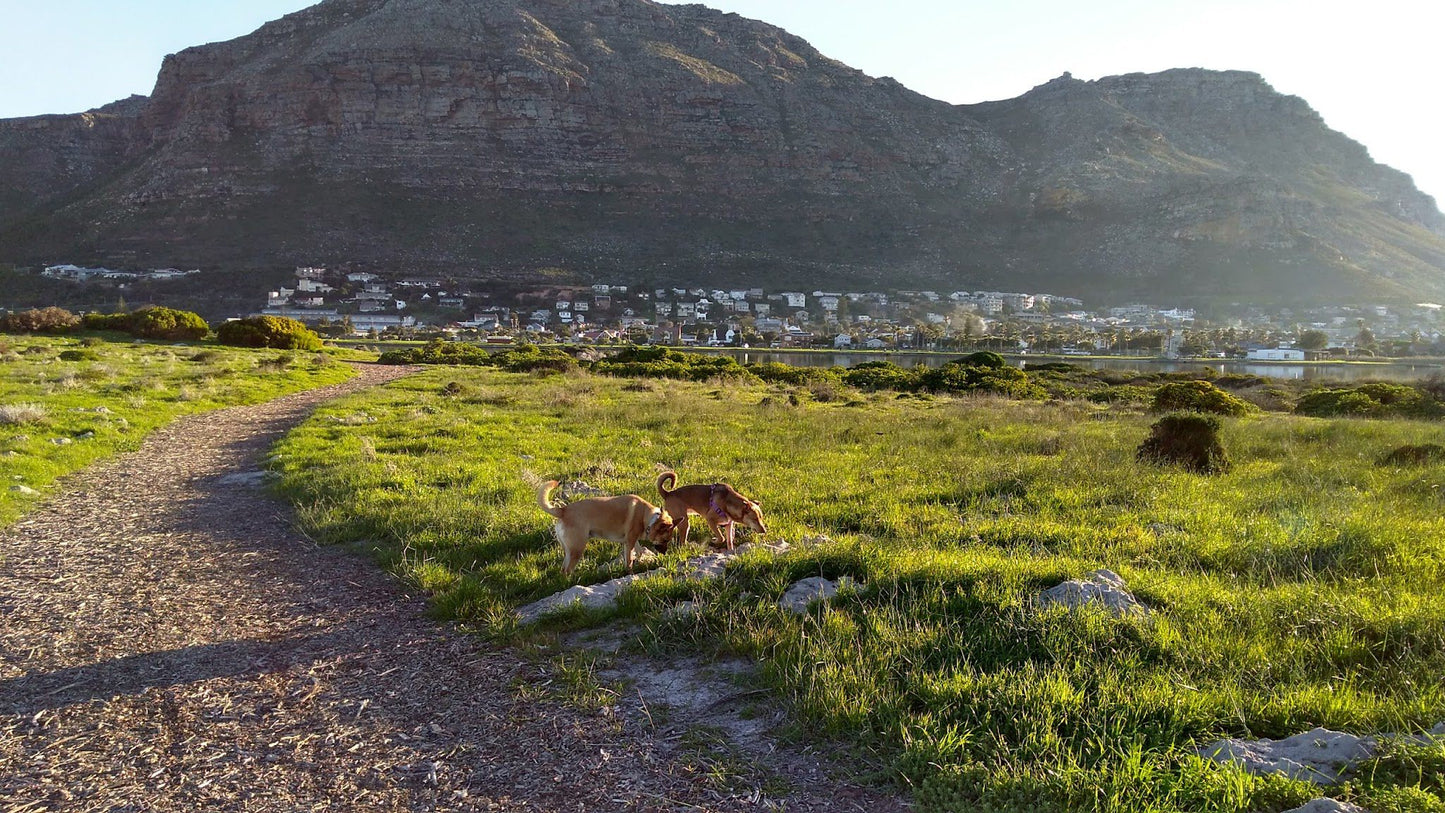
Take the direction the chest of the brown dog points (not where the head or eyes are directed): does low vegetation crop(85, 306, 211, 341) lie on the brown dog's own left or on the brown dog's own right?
on the brown dog's own left

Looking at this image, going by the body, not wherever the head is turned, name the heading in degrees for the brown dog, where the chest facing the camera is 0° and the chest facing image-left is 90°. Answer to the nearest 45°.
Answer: approximately 270°

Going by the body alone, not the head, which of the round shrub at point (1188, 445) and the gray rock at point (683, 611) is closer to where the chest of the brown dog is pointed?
the round shrub

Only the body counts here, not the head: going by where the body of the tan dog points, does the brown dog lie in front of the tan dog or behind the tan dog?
in front

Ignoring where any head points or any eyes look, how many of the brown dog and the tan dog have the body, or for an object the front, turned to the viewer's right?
2

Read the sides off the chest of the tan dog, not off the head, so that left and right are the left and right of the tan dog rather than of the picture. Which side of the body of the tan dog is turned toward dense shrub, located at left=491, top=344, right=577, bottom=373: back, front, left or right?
left

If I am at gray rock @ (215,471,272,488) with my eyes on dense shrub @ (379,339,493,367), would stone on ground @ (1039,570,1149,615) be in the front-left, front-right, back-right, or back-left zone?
back-right

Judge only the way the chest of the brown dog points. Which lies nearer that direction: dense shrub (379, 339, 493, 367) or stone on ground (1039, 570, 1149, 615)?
the stone on ground

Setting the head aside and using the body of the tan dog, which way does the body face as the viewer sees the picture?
to the viewer's right

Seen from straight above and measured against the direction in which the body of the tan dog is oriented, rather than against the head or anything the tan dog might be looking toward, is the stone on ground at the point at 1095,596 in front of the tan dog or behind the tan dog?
in front

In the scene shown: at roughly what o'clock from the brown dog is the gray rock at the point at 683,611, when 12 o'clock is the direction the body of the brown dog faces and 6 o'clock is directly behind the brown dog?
The gray rock is roughly at 3 o'clock from the brown dog.
